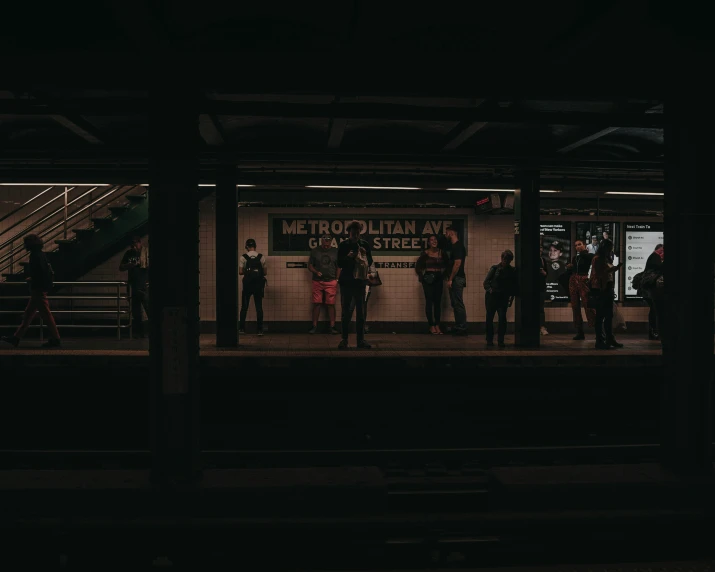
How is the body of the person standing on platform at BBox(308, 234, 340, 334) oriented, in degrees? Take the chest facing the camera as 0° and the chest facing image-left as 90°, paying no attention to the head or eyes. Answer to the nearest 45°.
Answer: approximately 0°

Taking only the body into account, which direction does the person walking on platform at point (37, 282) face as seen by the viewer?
to the viewer's left

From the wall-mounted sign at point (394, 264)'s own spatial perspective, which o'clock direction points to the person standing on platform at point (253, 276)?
The person standing on platform is roughly at 2 o'clock from the wall-mounted sign.

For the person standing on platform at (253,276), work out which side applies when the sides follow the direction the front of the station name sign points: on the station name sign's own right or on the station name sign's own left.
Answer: on the station name sign's own right

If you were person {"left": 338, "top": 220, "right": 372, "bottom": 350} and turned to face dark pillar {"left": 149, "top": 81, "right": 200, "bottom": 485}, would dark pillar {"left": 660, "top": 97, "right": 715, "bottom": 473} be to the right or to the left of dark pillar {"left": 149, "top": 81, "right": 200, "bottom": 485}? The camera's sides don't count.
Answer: left

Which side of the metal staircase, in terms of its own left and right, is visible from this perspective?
left
